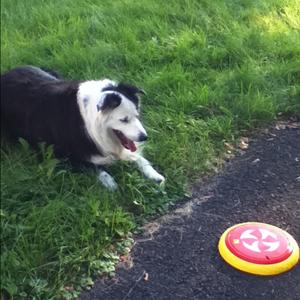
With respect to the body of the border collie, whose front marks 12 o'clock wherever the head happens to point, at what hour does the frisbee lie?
The frisbee is roughly at 12 o'clock from the border collie.

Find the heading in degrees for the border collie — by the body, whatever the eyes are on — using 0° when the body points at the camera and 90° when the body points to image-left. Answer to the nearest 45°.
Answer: approximately 315°
